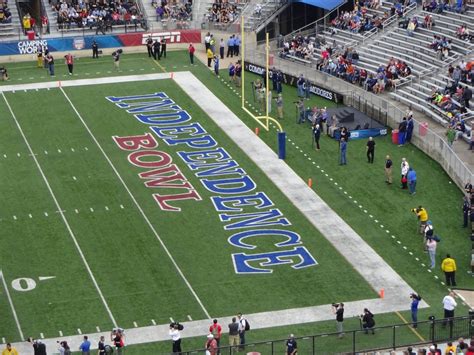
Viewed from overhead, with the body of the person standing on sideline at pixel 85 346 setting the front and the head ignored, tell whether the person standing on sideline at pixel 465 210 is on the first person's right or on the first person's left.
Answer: on the first person's right

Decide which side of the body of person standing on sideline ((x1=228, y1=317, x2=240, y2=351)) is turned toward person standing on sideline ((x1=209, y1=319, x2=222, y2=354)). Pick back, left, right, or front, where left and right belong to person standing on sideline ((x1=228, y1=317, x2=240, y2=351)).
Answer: left

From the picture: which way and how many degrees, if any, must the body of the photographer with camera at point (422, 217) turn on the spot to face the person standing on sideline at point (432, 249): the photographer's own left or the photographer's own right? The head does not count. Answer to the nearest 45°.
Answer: approximately 90° to the photographer's own left

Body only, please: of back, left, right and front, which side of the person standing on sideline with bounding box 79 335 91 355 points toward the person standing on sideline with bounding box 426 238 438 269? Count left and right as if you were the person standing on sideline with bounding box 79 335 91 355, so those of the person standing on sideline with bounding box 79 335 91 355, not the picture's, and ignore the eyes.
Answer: right

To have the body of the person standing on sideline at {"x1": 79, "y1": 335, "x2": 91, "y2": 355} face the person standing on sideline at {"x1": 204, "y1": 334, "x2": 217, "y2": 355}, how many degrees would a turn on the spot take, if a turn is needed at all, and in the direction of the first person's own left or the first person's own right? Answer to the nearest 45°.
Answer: approximately 90° to the first person's own right

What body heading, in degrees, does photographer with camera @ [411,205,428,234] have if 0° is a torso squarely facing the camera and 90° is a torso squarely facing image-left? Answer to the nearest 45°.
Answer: approximately 90°

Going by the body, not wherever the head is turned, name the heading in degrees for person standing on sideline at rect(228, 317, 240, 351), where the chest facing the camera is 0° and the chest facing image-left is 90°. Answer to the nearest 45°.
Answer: approximately 180°

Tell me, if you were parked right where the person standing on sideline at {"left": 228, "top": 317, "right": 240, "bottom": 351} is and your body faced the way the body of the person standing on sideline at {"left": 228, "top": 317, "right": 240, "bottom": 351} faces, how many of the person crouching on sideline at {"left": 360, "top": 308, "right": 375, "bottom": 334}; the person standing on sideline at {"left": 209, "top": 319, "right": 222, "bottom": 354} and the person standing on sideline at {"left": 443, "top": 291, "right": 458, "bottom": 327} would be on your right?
2

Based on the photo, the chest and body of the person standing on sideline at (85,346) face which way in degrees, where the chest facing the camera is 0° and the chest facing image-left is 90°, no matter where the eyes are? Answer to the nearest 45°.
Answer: approximately 180°
